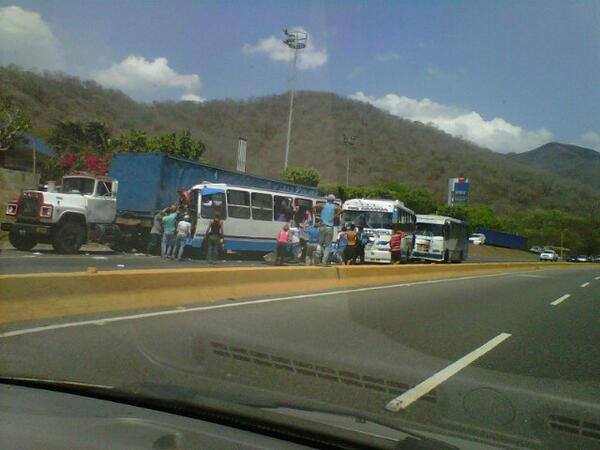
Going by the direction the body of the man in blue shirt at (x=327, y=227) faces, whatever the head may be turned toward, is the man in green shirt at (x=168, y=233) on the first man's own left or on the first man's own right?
on the first man's own left

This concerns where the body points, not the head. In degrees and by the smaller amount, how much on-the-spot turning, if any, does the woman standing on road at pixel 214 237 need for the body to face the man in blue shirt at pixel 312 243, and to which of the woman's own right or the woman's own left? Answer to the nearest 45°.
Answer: approximately 45° to the woman's own right

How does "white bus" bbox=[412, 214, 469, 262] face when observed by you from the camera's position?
facing the viewer and to the left of the viewer

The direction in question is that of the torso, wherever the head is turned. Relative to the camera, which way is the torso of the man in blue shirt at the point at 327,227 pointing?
away from the camera

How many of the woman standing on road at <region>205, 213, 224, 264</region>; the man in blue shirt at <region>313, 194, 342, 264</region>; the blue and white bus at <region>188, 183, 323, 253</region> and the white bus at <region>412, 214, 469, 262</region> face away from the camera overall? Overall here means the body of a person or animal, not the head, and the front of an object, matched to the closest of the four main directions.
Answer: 2

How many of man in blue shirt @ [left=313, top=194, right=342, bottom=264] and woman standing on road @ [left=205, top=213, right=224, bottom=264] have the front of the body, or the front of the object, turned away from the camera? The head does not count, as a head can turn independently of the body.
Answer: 2

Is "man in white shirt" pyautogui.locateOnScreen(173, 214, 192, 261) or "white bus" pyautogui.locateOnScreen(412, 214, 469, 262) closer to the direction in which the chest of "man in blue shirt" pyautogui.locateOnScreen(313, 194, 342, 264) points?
the white bus

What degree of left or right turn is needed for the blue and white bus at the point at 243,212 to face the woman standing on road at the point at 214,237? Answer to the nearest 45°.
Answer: approximately 45° to its left

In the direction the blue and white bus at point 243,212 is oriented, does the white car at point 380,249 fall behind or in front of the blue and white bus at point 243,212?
behind

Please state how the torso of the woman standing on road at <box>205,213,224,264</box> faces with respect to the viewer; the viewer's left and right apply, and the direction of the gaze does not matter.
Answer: facing away from the viewer

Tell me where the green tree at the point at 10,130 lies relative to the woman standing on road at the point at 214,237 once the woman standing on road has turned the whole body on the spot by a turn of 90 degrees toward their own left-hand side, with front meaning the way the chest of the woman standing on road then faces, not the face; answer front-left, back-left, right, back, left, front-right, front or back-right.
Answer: front

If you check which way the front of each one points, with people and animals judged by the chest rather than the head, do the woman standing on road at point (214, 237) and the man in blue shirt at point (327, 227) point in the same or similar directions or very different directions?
same or similar directions

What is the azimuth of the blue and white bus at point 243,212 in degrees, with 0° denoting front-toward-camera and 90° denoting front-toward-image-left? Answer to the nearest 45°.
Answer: approximately 45°
